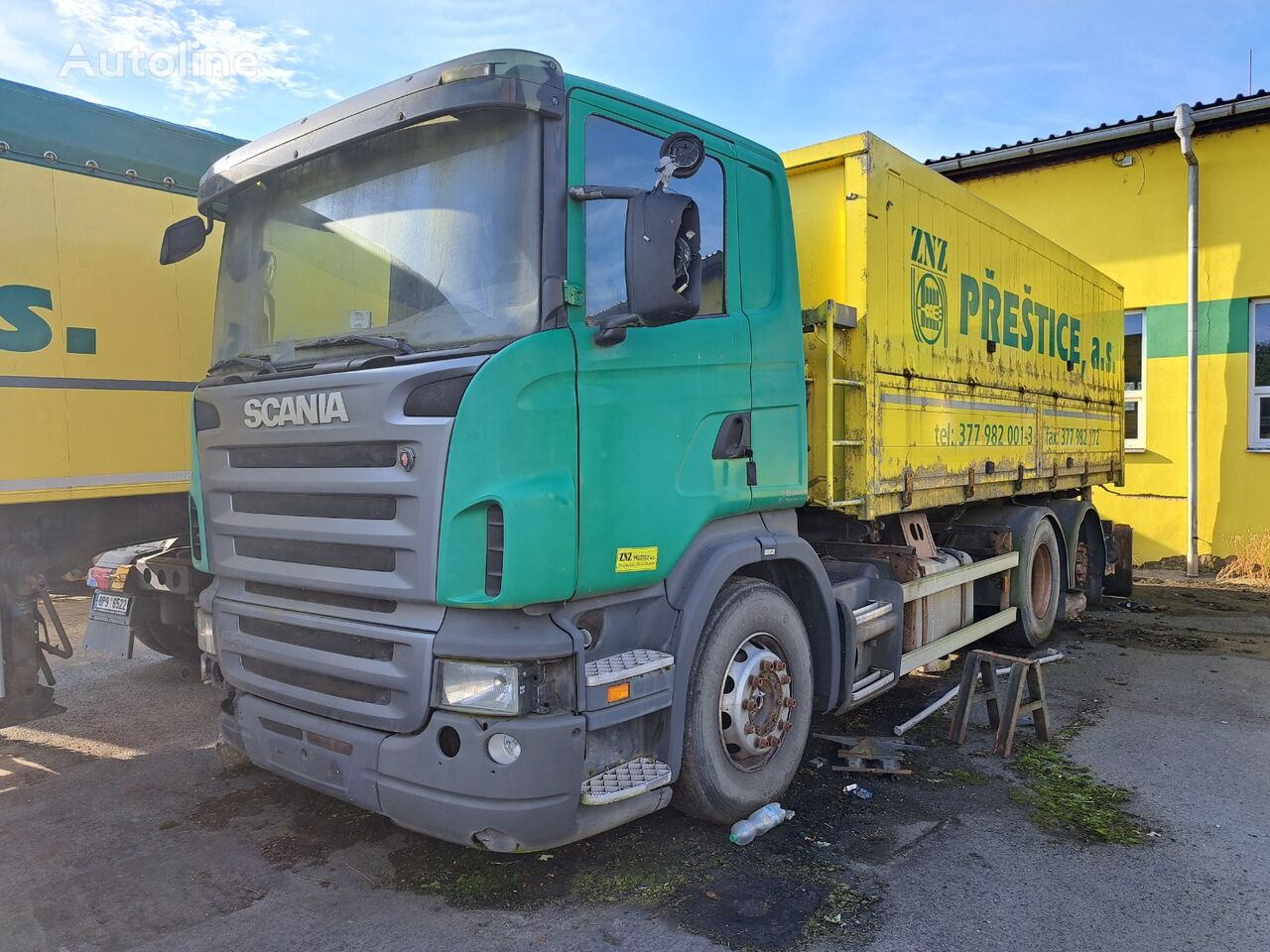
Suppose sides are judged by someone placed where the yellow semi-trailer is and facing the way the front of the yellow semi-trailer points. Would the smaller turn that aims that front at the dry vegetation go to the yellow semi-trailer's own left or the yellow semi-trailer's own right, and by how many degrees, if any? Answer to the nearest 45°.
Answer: approximately 45° to the yellow semi-trailer's own right

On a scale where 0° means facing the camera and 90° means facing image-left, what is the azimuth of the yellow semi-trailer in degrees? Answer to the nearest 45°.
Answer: approximately 225°

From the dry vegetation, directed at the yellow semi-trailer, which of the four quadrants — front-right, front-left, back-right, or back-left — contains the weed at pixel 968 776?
front-left

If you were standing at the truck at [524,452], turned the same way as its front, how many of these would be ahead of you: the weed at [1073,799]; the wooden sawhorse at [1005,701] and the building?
0

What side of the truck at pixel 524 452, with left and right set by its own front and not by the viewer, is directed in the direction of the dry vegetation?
back

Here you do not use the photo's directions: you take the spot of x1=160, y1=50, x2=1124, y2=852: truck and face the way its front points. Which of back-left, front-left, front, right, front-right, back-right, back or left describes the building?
back

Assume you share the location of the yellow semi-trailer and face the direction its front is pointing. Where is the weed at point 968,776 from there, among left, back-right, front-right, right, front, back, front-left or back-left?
right

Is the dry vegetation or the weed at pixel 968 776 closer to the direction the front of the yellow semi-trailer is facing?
the dry vegetation

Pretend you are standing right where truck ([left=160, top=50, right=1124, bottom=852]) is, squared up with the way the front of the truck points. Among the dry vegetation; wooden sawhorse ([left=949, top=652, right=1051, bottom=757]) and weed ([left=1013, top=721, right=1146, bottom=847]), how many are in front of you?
0

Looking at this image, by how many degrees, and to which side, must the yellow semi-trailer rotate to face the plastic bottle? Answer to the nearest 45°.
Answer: approximately 90° to its right

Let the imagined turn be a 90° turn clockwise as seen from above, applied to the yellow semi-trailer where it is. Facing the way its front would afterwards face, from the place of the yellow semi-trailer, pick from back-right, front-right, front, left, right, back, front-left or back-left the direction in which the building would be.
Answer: front-left

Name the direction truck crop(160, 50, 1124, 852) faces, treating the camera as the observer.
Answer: facing the viewer and to the left of the viewer
